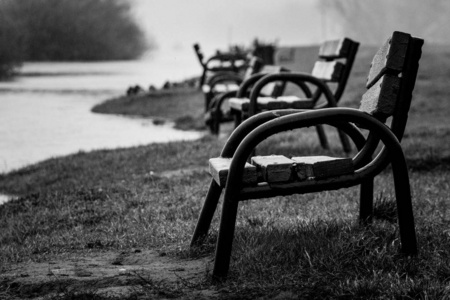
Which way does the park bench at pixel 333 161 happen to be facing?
to the viewer's left

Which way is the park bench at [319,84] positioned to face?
to the viewer's left

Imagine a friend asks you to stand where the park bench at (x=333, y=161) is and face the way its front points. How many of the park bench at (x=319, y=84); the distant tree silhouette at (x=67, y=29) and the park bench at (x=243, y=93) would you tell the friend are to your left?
0

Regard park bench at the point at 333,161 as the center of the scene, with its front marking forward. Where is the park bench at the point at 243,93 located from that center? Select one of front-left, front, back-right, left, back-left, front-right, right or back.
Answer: right

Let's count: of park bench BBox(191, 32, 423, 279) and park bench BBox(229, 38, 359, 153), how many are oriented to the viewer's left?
2

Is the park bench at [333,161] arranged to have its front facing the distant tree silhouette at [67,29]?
no

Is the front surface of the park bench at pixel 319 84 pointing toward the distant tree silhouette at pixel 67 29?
no

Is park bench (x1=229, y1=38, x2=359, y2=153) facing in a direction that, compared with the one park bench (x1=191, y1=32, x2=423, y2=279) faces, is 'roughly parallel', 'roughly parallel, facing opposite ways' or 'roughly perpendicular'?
roughly parallel

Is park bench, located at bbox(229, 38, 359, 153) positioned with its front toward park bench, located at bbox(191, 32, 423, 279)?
no

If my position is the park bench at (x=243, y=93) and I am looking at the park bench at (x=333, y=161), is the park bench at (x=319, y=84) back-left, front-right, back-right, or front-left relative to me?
front-left

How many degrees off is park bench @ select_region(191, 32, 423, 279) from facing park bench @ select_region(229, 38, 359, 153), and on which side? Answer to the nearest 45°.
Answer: approximately 90° to its right

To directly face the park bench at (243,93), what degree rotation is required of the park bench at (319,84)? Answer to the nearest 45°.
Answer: approximately 45° to its right
